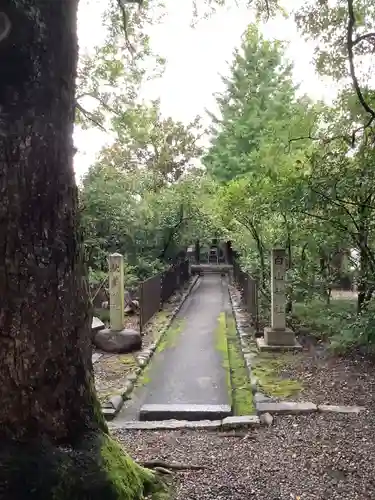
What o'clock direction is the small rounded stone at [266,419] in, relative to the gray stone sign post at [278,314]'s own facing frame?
The small rounded stone is roughly at 12 o'clock from the gray stone sign post.

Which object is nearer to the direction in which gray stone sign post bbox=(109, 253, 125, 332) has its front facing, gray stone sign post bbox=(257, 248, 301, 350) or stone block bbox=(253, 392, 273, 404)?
the stone block

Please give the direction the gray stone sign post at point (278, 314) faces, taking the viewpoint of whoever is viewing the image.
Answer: facing the viewer

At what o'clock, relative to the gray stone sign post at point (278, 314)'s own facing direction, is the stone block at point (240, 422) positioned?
The stone block is roughly at 12 o'clock from the gray stone sign post.

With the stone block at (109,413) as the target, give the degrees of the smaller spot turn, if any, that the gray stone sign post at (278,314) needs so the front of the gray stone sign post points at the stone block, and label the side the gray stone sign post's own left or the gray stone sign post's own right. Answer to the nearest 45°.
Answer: approximately 45° to the gray stone sign post's own right

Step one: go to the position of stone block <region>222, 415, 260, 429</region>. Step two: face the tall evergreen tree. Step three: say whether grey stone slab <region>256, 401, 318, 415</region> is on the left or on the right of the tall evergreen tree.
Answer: right

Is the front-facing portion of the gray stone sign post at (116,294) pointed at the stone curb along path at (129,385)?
yes

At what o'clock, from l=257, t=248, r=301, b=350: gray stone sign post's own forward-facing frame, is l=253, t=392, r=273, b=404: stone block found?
The stone block is roughly at 12 o'clock from the gray stone sign post.

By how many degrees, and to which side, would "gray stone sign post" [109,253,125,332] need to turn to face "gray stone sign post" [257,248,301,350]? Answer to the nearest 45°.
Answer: approximately 90° to its left

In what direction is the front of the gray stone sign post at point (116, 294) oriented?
toward the camera

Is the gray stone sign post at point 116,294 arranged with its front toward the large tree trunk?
yes

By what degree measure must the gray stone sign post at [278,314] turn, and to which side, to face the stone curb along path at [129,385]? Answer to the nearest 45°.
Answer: approximately 45° to its right

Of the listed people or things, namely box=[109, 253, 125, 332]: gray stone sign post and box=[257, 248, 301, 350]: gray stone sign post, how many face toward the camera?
2

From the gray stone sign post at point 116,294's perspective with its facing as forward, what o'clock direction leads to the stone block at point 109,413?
The stone block is roughly at 12 o'clock from the gray stone sign post.

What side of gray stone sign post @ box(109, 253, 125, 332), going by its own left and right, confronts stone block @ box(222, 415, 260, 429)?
front

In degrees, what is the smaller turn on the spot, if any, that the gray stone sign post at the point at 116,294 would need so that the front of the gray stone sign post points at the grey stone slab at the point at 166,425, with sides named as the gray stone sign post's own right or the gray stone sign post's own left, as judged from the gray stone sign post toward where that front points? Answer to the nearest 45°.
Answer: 0° — it already faces it
